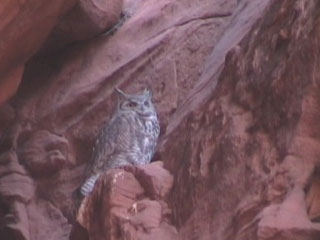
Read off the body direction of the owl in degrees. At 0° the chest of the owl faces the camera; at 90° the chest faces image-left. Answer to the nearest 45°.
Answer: approximately 315°
